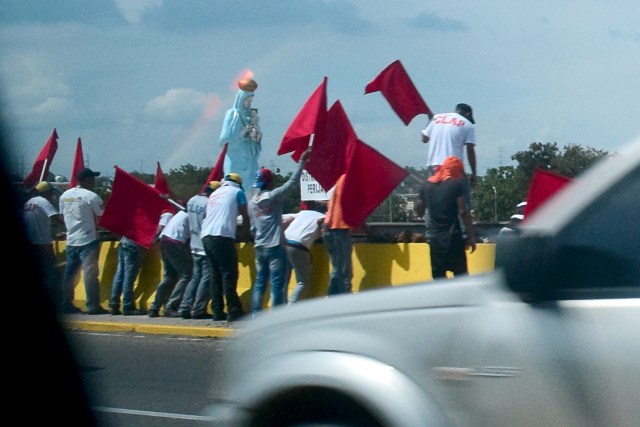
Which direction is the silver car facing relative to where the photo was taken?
to the viewer's left

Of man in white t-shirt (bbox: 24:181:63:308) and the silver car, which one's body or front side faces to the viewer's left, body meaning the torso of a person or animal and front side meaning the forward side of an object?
the silver car

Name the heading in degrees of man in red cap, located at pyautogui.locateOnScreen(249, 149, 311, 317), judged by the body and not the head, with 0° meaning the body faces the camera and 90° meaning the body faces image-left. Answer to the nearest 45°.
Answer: approximately 180°

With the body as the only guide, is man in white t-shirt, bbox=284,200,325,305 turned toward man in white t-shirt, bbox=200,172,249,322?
no

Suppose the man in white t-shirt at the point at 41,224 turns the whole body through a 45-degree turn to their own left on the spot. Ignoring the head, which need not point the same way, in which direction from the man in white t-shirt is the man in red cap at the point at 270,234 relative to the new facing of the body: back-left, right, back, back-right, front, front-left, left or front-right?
back-right

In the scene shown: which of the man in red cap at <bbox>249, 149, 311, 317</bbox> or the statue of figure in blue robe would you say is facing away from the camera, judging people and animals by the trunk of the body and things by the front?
the man in red cap

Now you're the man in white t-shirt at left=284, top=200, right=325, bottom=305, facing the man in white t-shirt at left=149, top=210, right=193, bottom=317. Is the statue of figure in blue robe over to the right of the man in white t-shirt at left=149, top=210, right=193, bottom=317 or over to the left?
right

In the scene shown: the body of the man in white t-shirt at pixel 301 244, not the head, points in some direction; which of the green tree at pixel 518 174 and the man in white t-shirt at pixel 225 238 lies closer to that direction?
the green tree

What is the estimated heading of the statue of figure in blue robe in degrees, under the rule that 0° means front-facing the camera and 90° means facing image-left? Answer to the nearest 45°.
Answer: approximately 315°

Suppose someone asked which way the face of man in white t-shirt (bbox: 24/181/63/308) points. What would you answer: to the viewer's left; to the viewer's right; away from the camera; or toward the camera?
away from the camera
